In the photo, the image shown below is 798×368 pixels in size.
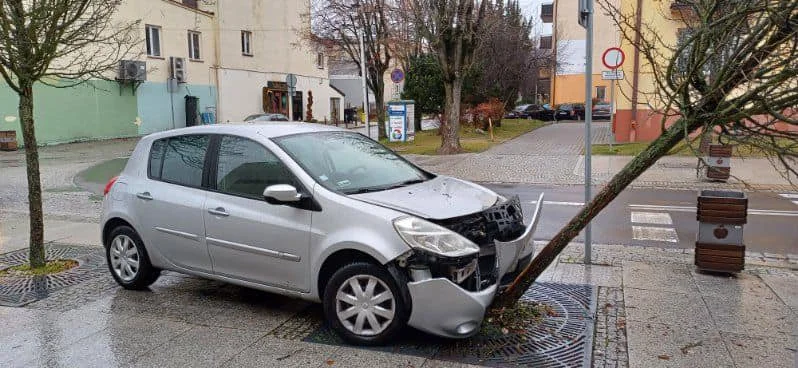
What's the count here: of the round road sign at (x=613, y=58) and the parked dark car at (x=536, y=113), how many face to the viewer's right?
0

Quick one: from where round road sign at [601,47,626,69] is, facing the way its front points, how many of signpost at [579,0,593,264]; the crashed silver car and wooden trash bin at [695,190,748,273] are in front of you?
3

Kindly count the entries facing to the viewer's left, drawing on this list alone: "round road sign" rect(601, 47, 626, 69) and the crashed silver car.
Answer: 0

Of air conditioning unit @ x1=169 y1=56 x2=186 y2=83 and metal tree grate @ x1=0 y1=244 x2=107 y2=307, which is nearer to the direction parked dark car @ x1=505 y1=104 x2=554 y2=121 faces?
the air conditioning unit

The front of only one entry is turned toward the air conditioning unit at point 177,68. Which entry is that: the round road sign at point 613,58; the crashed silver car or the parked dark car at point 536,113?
the parked dark car

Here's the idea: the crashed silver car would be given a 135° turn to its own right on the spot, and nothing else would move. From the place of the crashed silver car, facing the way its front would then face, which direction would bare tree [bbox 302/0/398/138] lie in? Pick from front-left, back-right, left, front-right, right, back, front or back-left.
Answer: right

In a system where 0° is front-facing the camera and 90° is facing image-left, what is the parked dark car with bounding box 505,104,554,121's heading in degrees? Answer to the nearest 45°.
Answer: approximately 45°

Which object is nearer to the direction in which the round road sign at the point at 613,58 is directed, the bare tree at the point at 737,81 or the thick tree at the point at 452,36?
the bare tree

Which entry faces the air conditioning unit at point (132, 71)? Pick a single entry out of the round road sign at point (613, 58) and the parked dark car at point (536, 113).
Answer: the parked dark car

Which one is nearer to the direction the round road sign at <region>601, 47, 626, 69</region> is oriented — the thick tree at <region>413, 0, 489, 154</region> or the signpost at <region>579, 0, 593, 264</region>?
the signpost

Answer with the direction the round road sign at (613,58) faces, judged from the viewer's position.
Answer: facing the viewer

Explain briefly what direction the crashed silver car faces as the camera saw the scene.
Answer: facing the viewer and to the right of the viewer

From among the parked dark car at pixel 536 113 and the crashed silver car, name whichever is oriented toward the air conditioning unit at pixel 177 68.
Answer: the parked dark car

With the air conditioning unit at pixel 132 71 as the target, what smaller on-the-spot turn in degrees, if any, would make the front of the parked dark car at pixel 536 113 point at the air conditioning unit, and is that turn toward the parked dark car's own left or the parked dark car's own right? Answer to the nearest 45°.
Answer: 0° — it already faces it

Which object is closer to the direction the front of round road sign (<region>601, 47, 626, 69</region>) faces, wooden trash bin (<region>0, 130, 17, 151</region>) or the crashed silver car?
the crashed silver car

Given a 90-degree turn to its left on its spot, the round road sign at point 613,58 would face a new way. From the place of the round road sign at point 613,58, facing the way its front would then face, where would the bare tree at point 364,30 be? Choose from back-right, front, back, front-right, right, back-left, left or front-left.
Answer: back-left
